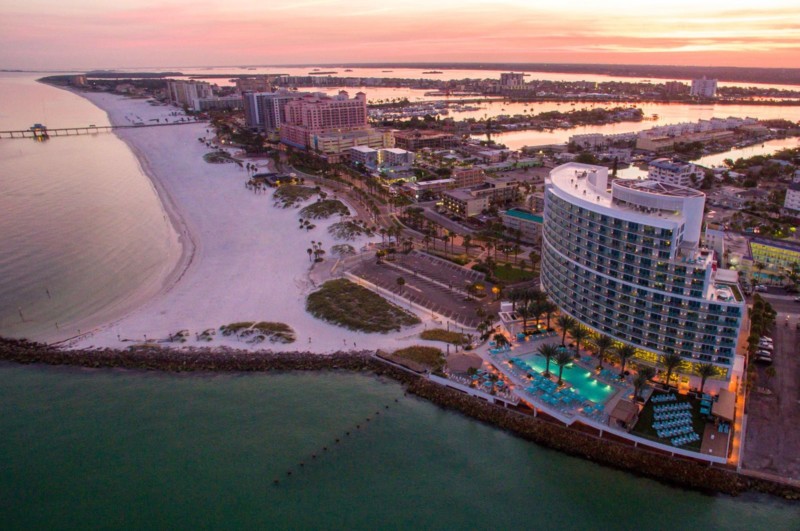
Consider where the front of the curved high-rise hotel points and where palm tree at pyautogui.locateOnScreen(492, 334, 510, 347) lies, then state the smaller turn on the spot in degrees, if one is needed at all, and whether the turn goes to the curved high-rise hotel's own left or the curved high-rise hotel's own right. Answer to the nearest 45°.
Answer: approximately 45° to the curved high-rise hotel's own right

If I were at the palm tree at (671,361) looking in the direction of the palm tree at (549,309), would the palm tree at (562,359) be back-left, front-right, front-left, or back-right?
front-left

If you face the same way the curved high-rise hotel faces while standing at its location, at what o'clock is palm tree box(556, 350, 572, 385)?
The palm tree is roughly at 12 o'clock from the curved high-rise hotel.

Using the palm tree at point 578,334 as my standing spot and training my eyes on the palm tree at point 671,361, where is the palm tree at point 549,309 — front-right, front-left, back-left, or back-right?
back-left

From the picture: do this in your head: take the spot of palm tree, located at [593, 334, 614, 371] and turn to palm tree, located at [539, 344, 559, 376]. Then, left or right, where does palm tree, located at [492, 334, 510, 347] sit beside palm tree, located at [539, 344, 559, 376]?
right

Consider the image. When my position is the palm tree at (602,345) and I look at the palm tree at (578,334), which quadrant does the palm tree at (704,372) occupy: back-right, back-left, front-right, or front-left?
back-right

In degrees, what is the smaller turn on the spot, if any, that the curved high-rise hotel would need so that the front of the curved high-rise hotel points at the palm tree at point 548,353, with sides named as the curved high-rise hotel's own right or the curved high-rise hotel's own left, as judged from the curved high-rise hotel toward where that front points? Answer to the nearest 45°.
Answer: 0° — it already faces it

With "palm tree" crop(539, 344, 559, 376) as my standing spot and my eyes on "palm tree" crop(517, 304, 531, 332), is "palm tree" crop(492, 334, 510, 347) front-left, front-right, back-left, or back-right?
front-left
